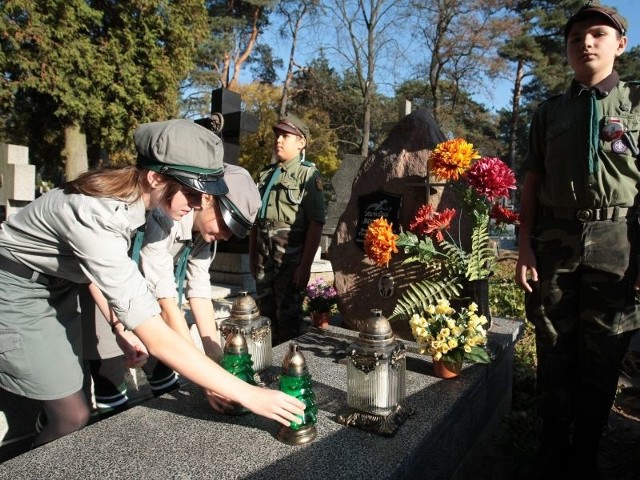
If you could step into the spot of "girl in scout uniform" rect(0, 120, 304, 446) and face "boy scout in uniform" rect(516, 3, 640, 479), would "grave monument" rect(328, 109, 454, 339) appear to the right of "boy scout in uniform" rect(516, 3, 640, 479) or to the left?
left

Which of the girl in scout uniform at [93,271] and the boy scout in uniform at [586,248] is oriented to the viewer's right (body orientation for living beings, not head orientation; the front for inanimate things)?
the girl in scout uniform

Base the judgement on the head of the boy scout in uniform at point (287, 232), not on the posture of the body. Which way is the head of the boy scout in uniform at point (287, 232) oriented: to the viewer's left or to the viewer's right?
to the viewer's left

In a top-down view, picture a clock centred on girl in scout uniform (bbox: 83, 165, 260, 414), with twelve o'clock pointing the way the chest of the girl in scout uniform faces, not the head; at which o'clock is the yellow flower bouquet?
The yellow flower bouquet is roughly at 11 o'clock from the girl in scout uniform.

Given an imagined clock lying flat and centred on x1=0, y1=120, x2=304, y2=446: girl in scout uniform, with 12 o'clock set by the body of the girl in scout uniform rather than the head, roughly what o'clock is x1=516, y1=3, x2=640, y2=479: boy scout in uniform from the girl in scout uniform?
The boy scout in uniform is roughly at 12 o'clock from the girl in scout uniform.

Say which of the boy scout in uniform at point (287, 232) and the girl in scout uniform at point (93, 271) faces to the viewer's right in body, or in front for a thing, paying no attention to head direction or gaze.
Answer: the girl in scout uniform

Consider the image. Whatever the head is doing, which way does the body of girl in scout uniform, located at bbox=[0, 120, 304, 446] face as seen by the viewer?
to the viewer's right

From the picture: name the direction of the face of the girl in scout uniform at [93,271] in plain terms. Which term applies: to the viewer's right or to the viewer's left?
to the viewer's right

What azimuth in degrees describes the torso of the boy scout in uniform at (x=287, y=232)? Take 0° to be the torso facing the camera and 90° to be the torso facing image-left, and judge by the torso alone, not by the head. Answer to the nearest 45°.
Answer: approximately 45°
